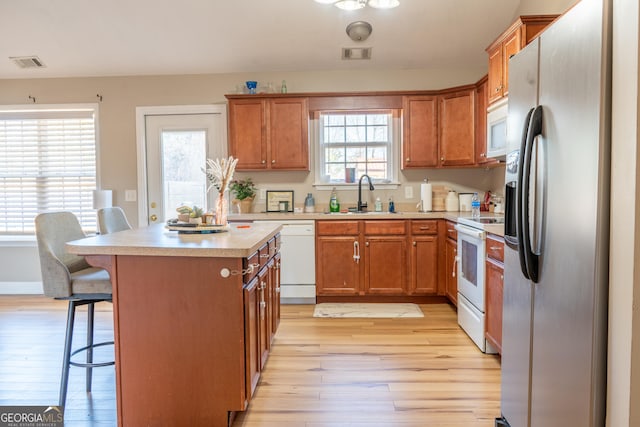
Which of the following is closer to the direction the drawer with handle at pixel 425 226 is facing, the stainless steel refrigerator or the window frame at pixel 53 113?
the stainless steel refrigerator

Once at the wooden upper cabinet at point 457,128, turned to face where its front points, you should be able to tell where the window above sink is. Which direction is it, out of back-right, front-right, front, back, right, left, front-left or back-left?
front-right

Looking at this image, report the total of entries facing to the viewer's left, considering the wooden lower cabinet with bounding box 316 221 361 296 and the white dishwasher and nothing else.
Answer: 0

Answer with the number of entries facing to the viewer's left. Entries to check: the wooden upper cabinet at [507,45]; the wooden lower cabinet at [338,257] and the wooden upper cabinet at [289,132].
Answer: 1

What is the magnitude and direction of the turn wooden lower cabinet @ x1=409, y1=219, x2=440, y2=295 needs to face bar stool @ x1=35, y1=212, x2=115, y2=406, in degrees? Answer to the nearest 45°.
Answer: approximately 45° to its right

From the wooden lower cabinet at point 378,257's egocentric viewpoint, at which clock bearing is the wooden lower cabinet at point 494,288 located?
the wooden lower cabinet at point 494,288 is roughly at 11 o'clock from the wooden lower cabinet at point 378,257.

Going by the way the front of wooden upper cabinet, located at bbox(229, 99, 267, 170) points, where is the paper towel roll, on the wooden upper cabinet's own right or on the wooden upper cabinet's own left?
on the wooden upper cabinet's own left

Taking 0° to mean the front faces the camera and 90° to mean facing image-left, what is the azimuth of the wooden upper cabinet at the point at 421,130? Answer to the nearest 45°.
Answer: approximately 0°
